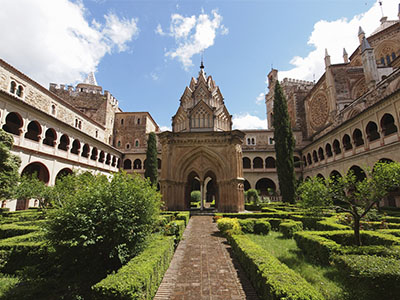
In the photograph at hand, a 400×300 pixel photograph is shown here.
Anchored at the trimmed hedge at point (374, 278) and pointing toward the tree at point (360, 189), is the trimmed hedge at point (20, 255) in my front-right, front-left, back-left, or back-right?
back-left

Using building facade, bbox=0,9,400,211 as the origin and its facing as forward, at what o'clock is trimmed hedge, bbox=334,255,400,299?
The trimmed hedge is roughly at 12 o'clock from the building facade.

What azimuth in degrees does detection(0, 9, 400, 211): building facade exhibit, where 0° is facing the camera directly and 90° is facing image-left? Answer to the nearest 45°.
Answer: approximately 0°

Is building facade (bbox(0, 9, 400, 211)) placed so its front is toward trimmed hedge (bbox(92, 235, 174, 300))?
yes

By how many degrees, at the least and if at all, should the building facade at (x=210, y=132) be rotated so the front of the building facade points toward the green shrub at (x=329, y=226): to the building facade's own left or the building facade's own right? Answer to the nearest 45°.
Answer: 0° — it already faces it

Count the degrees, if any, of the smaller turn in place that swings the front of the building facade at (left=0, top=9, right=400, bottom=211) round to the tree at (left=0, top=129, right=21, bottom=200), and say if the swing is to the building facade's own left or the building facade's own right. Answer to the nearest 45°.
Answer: approximately 45° to the building facade's own right
